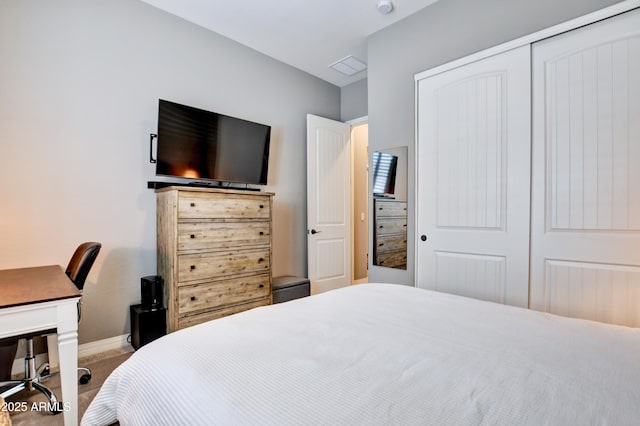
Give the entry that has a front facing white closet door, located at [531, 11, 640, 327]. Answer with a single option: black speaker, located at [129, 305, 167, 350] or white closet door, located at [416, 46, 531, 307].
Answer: the black speaker

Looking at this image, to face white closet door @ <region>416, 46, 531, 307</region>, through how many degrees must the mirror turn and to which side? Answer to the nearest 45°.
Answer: approximately 90° to its left

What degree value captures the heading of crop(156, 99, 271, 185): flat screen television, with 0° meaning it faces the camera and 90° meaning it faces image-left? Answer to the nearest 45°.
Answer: approximately 315°

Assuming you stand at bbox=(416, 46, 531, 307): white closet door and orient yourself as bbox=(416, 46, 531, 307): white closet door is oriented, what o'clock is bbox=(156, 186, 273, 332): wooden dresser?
The wooden dresser is roughly at 1 o'clock from the white closet door.

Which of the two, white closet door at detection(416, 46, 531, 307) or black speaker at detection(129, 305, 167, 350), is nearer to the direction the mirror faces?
the black speaker

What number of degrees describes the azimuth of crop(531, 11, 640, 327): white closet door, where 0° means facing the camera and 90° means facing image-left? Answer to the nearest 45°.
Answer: approximately 45°

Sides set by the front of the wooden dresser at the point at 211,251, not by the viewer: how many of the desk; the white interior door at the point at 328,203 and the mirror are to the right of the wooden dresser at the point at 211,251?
1

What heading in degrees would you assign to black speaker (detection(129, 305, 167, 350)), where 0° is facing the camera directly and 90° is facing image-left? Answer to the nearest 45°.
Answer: approximately 315°

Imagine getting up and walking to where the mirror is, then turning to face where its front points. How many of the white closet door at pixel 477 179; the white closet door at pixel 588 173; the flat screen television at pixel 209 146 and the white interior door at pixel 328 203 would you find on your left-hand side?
2

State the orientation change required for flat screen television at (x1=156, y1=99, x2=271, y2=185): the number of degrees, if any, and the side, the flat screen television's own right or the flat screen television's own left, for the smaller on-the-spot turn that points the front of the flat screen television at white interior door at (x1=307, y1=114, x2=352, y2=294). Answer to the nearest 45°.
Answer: approximately 90° to the flat screen television's own left

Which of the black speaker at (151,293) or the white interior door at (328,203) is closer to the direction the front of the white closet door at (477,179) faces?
the black speaker

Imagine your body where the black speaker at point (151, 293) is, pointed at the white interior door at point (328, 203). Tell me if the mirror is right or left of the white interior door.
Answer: right

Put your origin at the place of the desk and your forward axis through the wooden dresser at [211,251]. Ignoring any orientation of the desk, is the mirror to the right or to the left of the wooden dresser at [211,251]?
right

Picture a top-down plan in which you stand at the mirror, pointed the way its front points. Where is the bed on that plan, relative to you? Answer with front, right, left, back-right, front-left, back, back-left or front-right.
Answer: front-left

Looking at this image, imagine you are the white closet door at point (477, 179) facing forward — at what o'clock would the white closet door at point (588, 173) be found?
the white closet door at point (588, 173) is roughly at 8 o'clock from the white closet door at point (477, 179).
